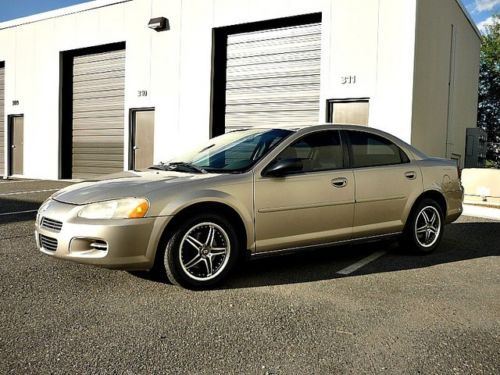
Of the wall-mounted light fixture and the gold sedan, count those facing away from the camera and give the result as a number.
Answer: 0

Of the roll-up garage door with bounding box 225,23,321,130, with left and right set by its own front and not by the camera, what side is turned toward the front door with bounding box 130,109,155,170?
right

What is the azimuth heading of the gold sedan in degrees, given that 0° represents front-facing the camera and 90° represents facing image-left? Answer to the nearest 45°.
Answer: approximately 45°

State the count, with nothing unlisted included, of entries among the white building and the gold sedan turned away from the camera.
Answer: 0

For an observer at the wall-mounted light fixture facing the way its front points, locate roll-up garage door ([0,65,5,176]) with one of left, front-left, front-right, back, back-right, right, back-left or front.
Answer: right

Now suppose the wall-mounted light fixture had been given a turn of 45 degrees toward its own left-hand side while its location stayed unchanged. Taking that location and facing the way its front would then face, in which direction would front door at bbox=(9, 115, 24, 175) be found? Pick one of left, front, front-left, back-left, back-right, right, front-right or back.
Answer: back-right

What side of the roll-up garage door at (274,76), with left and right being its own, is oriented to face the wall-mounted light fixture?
right

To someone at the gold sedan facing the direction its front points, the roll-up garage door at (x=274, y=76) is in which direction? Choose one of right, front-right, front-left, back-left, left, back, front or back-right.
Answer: back-right
